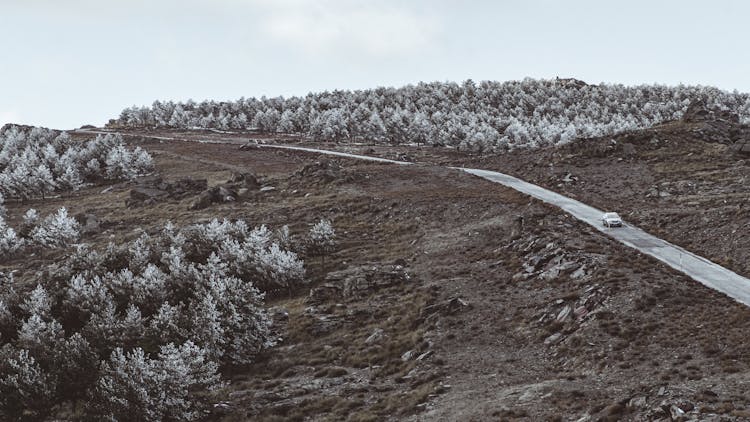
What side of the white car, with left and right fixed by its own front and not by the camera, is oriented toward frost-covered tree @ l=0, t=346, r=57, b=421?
right

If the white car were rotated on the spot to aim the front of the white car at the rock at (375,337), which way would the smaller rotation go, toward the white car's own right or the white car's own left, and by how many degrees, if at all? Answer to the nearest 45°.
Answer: approximately 90° to the white car's own right

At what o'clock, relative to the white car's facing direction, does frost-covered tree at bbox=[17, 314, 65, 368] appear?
The frost-covered tree is roughly at 3 o'clock from the white car.

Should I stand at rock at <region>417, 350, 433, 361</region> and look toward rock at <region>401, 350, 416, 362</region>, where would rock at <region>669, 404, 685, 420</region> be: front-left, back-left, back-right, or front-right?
back-left

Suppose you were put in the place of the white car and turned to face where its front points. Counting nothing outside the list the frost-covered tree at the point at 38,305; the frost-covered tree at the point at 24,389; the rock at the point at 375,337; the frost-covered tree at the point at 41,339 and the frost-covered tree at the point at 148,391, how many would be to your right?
5

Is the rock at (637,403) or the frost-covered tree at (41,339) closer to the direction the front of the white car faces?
the rock

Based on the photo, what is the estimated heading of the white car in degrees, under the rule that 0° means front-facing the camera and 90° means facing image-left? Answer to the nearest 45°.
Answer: approximately 315°

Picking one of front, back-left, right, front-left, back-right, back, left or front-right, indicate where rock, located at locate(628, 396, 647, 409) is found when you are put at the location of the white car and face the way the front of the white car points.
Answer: front-right

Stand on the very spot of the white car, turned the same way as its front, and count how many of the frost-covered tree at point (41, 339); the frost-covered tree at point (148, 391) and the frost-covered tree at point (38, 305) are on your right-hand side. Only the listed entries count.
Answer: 3

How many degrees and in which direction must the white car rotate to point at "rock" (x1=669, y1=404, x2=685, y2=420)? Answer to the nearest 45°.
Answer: approximately 45° to its right

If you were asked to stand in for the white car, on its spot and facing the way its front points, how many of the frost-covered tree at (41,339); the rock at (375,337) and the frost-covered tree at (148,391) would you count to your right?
3

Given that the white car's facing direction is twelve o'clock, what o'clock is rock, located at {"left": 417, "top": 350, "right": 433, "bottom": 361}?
The rock is roughly at 2 o'clock from the white car.

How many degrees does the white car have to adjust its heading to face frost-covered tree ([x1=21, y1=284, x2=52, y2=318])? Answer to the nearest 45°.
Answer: approximately 90° to its right

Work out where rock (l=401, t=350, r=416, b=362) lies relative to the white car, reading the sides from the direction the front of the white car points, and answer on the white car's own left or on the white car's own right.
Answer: on the white car's own right

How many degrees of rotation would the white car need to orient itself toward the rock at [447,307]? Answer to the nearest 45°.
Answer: approximately 90° to its right

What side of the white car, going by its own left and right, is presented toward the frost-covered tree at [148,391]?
right
